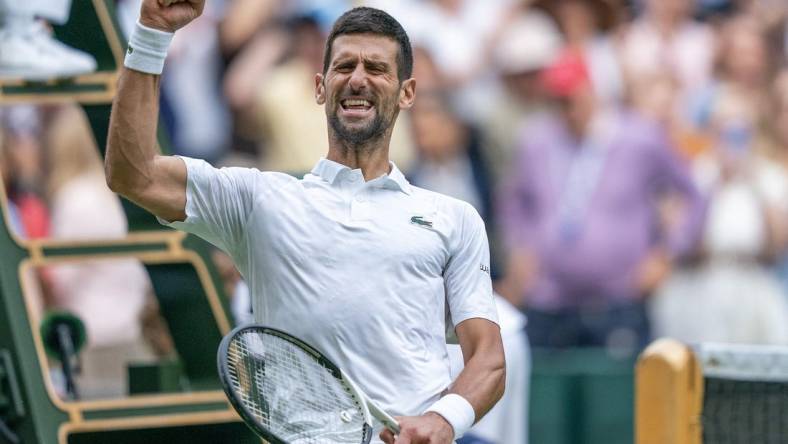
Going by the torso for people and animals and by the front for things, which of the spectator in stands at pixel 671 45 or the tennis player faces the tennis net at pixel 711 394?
the spectator in stands

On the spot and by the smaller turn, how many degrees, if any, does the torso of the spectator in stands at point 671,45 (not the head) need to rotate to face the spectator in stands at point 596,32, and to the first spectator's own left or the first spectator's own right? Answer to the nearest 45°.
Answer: approximately 90° to the first spectator's own right

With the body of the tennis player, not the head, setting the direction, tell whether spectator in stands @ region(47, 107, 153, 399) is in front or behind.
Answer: behind

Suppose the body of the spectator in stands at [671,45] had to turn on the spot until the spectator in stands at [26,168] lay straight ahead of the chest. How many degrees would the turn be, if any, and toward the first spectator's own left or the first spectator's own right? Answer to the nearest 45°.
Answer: approximately 90° to the first spectator's own right

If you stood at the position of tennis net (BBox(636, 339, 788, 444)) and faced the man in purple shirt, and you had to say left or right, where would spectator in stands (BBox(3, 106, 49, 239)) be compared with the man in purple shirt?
left

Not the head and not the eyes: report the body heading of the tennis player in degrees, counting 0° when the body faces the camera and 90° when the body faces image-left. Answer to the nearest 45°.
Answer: approximately 0°

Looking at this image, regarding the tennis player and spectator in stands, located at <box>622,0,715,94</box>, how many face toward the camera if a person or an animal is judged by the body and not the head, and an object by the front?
2

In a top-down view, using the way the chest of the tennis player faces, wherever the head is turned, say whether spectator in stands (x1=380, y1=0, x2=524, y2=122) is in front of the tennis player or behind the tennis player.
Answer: behind

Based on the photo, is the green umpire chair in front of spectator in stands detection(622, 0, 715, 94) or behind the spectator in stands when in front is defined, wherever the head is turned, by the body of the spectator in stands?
in front
